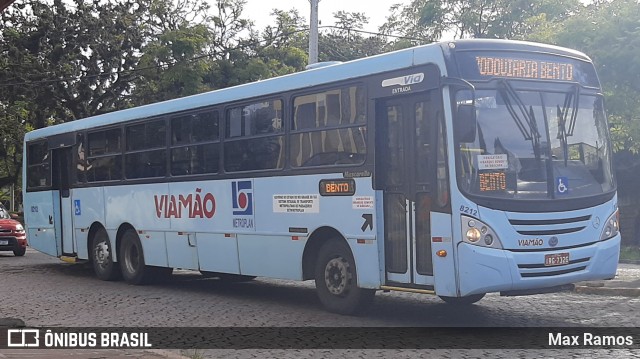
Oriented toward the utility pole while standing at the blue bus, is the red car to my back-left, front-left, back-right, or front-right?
front-left

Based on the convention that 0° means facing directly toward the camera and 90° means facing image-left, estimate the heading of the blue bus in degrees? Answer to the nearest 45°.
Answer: approximately 315°

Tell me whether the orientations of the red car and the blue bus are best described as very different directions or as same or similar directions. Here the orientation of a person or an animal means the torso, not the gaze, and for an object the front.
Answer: same or similar directions

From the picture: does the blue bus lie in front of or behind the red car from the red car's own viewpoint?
in front

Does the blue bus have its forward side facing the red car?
no

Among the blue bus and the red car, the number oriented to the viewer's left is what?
0

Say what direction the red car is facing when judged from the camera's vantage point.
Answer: facing the viewer and to the right of the viewer

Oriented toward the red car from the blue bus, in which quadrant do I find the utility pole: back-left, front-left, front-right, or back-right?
front-right

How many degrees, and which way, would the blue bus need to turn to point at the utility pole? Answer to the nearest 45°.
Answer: approximately 135° to its left
